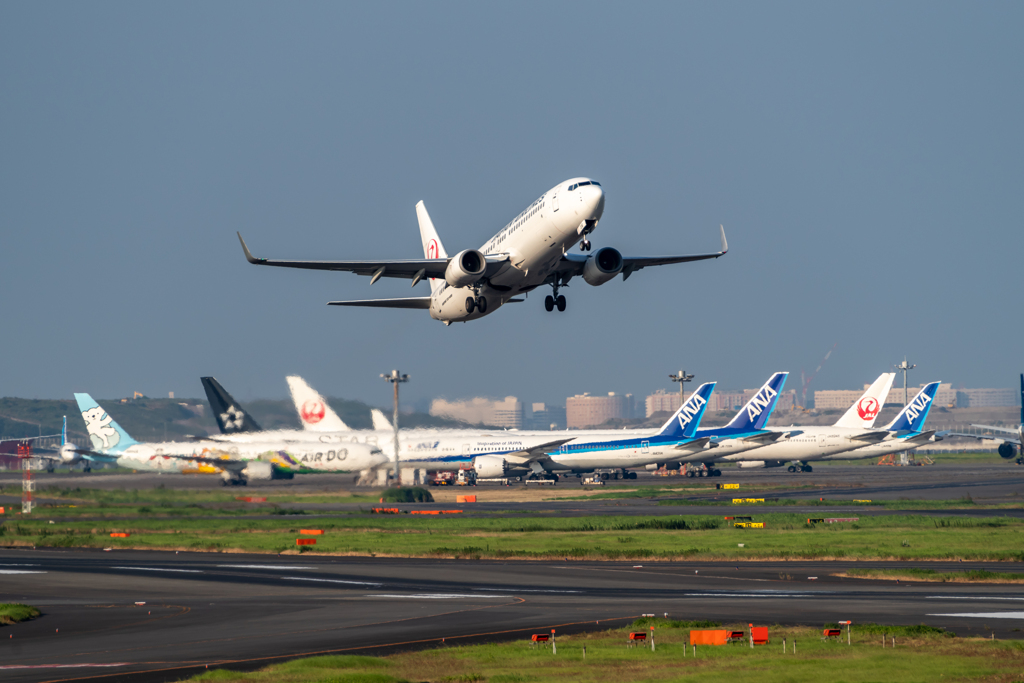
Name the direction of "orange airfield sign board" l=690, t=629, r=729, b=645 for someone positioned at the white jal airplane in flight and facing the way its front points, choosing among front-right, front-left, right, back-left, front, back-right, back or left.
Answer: front-right

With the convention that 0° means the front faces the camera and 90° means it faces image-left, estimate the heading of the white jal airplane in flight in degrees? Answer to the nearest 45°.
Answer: approximately 315°
